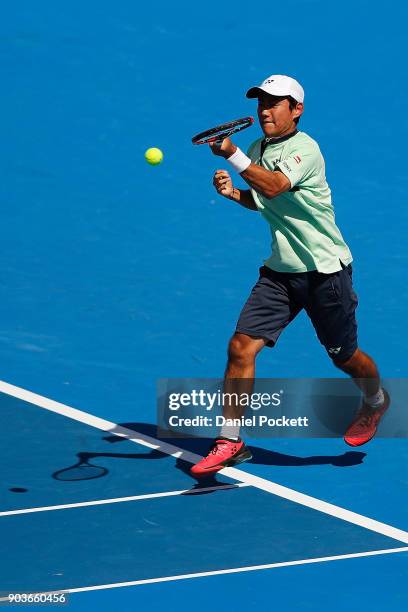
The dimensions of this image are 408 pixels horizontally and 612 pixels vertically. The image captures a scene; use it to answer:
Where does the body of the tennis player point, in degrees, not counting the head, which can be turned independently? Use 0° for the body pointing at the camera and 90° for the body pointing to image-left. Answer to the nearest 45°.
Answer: approximately 45°

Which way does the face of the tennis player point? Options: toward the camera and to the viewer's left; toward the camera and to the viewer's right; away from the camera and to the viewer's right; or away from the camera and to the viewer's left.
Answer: toward the camera and to the viewer's left
